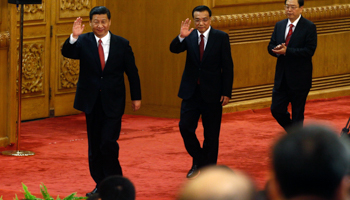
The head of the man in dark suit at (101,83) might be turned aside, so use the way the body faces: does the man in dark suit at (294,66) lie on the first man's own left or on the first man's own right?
on the first man's own left

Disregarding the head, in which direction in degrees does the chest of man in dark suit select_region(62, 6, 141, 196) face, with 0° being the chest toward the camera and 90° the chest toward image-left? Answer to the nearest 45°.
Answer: approximately 0°

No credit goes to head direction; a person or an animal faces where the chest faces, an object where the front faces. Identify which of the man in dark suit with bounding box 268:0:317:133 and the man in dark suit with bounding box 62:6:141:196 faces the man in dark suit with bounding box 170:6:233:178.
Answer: the man in dark suit with bounding box 268:0:317:133

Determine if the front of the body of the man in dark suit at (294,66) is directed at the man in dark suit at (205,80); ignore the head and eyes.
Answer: yes

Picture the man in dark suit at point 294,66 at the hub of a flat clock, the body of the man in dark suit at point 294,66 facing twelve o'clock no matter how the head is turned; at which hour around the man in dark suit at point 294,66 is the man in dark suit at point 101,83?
the man in dark suit at point 101,83 is roughly at 12 o'clock from the man in dark suit at point 294,66.

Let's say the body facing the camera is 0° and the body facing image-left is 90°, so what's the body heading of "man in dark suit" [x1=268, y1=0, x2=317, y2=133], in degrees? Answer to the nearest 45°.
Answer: approximately 45°
